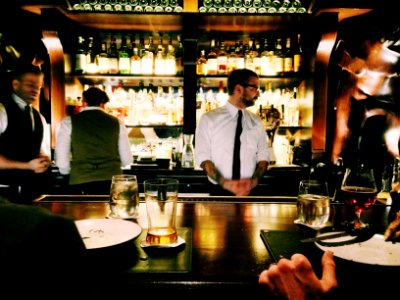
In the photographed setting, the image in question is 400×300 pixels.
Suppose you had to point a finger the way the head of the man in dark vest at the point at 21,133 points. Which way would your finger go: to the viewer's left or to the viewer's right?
to the viewer's right

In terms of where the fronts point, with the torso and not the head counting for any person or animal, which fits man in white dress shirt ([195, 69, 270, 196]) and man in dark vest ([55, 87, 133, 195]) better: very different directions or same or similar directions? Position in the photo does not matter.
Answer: very different directions

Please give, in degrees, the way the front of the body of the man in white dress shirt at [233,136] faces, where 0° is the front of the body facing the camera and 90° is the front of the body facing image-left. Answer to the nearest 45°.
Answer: approximately 0°

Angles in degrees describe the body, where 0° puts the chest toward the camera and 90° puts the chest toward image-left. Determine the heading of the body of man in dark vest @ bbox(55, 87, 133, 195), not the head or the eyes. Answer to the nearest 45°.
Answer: approximately 180°

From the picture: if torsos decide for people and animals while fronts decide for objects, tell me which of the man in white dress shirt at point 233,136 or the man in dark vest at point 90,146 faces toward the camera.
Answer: the man in white dress shirt

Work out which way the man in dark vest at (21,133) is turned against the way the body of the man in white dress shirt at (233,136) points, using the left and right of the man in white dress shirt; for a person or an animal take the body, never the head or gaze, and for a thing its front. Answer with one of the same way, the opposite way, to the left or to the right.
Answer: to the left

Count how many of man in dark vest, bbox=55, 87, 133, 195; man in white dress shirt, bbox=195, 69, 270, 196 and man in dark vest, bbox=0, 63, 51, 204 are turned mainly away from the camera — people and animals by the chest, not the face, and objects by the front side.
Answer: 1

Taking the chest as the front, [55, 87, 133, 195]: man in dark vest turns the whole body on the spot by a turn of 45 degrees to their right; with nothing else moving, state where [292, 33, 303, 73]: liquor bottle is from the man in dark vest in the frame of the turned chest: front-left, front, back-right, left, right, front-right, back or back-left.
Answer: front-right

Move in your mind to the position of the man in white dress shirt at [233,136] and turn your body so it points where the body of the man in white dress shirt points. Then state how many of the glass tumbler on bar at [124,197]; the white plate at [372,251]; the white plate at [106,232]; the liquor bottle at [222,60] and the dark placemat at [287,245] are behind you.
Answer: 1

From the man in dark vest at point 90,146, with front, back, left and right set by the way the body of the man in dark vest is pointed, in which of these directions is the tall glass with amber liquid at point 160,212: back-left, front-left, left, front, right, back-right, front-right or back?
back

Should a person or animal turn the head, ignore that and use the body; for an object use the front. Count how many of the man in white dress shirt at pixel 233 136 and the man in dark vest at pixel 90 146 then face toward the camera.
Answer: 1

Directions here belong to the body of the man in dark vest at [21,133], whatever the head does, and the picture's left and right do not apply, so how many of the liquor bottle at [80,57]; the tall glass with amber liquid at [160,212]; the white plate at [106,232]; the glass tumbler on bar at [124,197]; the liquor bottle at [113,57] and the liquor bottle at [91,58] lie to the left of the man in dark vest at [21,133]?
3

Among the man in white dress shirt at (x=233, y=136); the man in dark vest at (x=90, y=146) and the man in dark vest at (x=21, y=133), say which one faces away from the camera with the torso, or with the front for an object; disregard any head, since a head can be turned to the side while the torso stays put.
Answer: the man in dark vest at (x=90, y=146)

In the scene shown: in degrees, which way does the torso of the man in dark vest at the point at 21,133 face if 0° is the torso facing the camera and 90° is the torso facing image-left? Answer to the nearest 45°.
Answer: approximately 315°

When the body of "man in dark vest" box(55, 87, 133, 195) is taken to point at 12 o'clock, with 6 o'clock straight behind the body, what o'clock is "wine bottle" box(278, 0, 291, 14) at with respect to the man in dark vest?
The wine bottle is roughly at 3 o'clock from the man in dark vest.

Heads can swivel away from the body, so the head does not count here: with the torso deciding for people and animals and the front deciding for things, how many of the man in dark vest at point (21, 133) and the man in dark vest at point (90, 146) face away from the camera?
1
